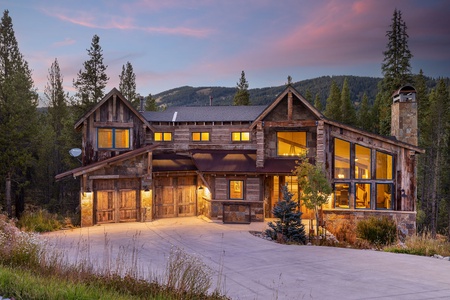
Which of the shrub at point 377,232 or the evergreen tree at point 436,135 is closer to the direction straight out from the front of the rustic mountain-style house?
the shrub

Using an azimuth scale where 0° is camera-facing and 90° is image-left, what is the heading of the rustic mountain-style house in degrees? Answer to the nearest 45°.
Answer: approximately 0°

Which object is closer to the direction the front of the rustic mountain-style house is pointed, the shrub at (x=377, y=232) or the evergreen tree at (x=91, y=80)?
the shrub

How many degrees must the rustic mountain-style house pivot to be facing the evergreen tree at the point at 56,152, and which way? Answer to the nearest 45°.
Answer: approximately 135° to its right

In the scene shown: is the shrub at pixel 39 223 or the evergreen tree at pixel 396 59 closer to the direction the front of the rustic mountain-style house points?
the shrub

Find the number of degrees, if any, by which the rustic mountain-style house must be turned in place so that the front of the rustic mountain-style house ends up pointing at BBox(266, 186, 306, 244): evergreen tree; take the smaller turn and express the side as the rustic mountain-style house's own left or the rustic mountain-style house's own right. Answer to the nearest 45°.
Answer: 0° — it already faces it

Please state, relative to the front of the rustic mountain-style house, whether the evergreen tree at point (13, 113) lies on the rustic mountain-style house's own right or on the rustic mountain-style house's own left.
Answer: on the rustic mountain-style house's own right

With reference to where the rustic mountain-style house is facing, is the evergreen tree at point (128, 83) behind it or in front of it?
behind
